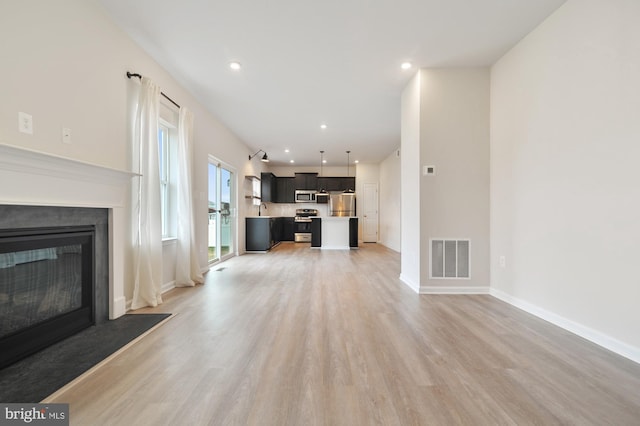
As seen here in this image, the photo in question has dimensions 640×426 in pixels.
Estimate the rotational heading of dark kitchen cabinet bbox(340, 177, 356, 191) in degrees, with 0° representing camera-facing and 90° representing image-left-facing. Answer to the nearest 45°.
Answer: approximately 0°

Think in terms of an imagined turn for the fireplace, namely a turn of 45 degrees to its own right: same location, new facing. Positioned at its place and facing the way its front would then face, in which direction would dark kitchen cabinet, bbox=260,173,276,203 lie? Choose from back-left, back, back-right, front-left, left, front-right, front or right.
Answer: back-left

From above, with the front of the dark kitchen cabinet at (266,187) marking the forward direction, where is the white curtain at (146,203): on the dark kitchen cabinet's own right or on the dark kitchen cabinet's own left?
on the dark kitchen cabinet's own right

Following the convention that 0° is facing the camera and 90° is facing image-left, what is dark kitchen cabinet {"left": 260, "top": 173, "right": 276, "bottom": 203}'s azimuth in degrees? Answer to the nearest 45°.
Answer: approximately 270°

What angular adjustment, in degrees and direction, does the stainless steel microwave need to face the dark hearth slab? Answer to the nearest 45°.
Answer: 0° — it already faces it

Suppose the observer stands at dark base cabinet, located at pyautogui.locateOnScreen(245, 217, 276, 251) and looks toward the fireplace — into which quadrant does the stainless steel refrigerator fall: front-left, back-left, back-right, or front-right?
back-left

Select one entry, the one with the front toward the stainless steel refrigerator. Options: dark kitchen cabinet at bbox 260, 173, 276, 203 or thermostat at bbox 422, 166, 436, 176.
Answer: the dark kitchen cabinet
